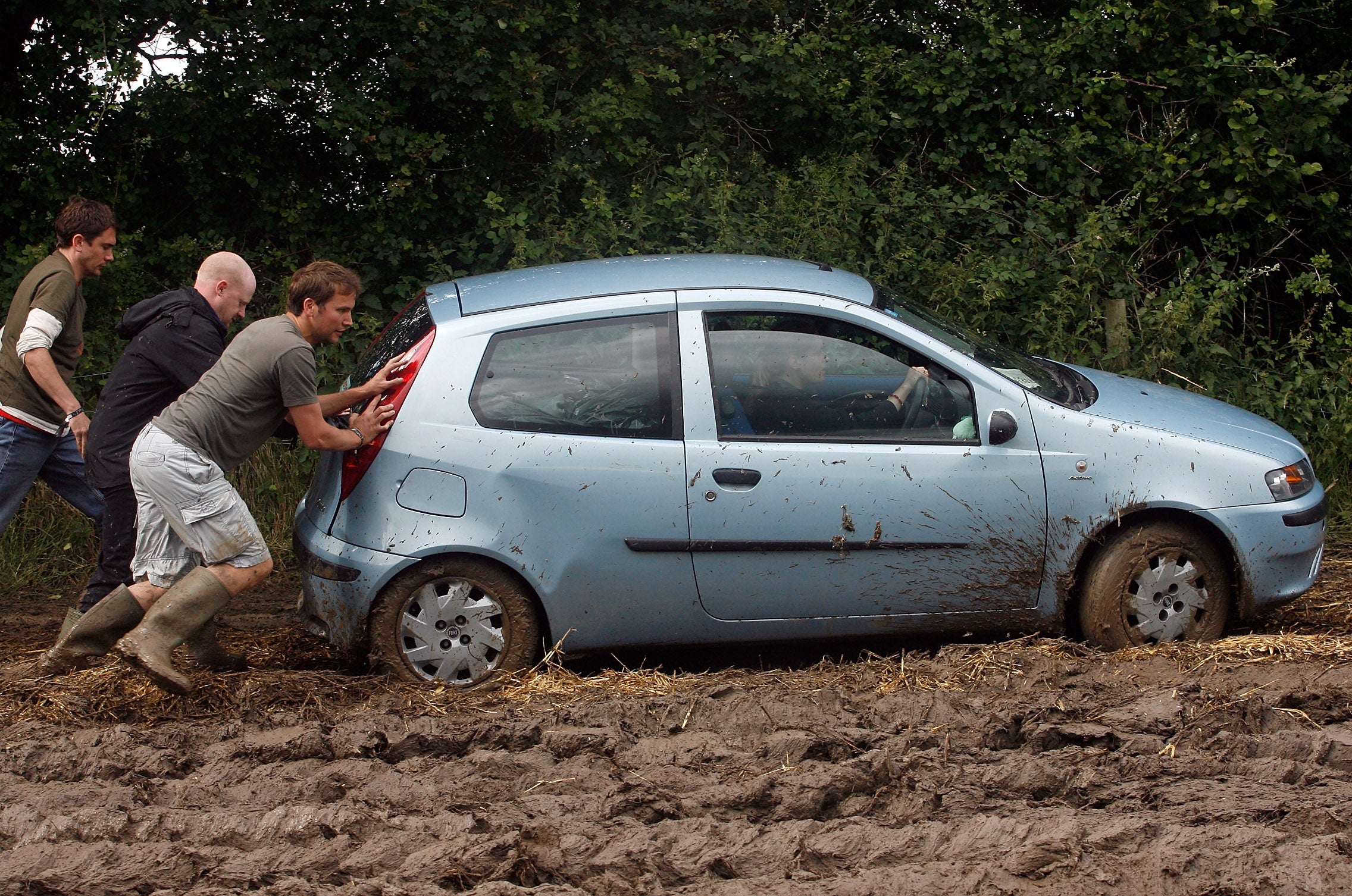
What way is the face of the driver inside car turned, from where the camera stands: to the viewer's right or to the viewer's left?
to the viewer's right

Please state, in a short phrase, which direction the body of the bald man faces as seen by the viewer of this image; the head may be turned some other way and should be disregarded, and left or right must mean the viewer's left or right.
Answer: facing to the right of the viewer

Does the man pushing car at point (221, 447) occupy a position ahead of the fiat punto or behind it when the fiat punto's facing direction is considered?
behind

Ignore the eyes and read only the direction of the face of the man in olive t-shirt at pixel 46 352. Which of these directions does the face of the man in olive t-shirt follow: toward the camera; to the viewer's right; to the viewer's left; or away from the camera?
to the viewer's right

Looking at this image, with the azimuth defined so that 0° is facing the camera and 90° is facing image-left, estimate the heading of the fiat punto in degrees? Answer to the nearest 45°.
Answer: approximately 270°

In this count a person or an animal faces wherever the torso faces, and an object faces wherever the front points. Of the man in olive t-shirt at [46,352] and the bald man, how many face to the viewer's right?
2

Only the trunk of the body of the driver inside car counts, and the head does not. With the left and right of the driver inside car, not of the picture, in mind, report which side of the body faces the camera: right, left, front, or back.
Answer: right

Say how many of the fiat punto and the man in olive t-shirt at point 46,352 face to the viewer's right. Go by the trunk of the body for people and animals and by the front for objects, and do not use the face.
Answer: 2

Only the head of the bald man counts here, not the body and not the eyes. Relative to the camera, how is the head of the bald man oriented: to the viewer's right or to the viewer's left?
to the viewer's right

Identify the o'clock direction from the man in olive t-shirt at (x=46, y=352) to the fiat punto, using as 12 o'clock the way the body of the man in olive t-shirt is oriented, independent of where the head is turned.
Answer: The fiat punto is roughly at 1 o'clock from the man in olive t-shirt.

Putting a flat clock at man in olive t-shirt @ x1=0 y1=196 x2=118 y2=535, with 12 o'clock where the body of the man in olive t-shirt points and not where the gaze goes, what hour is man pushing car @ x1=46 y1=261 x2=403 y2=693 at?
The man pushing car is roughly at 2 o'clock from the man in olive t-shirt.

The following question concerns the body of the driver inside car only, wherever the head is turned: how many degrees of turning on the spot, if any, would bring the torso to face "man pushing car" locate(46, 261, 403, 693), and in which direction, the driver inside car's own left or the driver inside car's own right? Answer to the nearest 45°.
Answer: approximately 180°

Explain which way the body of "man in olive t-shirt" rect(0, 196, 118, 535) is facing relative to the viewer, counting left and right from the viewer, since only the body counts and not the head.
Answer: facing to the right of the viewer

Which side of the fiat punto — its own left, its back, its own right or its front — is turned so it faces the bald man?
back

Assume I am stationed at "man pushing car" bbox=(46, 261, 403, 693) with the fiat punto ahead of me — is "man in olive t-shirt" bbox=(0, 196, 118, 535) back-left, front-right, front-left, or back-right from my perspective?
back-left
